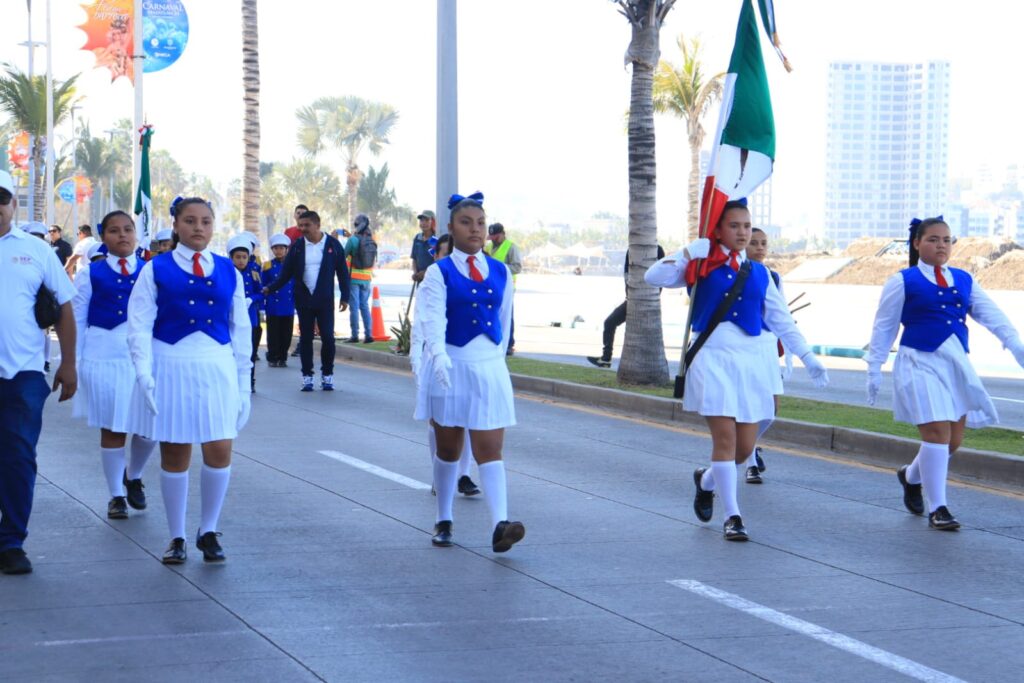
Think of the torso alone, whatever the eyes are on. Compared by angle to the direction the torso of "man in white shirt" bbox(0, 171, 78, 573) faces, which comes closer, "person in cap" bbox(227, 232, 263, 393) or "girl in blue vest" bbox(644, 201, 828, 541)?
the girl in blue vest

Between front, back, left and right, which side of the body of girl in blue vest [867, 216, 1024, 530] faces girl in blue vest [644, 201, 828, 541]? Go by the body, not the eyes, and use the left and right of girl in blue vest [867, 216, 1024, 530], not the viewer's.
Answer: right

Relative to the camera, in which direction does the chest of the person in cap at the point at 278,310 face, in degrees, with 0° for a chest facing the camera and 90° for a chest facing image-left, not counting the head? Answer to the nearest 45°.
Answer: approximately 0°

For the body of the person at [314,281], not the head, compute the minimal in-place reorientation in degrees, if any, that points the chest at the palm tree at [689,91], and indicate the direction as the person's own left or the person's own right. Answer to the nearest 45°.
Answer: approximately 135° to the person's own left

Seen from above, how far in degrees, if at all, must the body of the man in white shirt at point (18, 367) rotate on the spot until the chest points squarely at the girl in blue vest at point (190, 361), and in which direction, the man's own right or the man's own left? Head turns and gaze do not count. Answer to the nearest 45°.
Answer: approximately 90° to the man's own left

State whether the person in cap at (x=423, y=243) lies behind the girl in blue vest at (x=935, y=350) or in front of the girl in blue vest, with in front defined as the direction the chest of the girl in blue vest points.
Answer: behind
